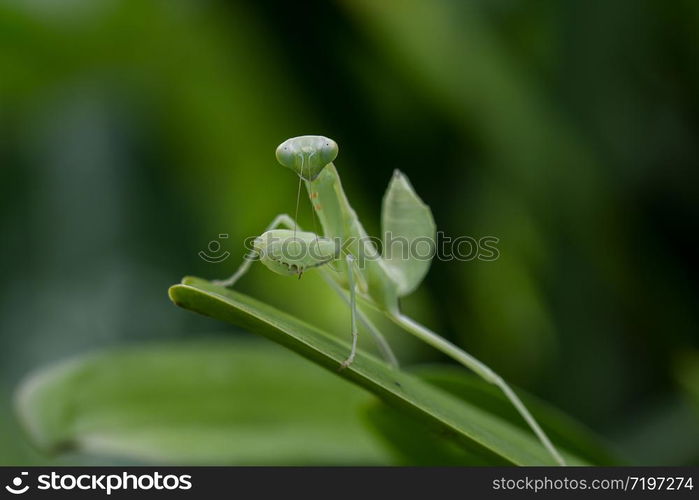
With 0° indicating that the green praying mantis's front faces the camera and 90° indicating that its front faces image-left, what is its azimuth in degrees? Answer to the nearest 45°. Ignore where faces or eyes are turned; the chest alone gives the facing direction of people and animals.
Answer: approximately 45°
